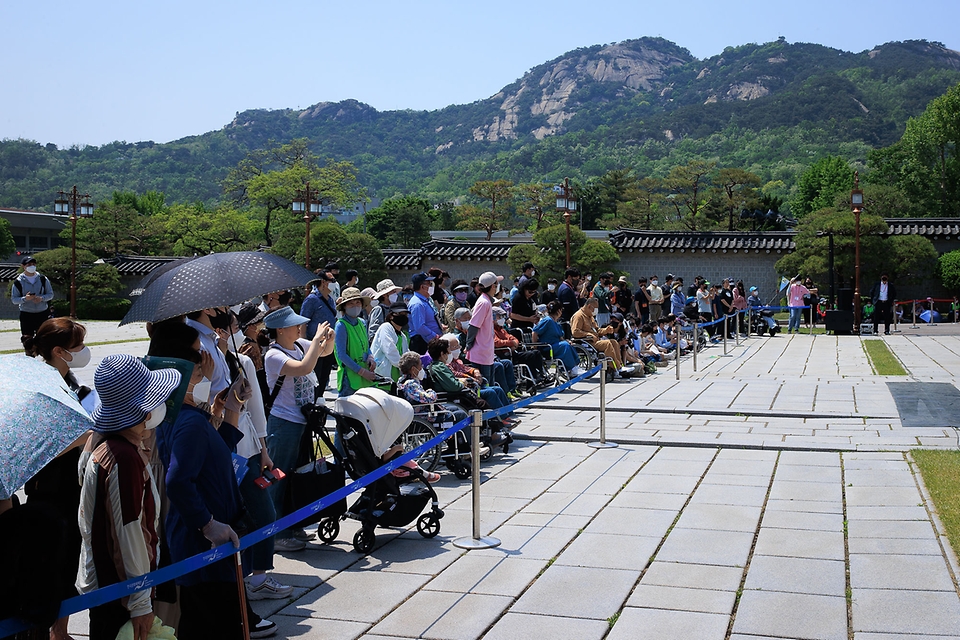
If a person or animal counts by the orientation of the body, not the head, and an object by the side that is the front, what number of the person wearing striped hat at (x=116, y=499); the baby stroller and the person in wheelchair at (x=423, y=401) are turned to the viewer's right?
3

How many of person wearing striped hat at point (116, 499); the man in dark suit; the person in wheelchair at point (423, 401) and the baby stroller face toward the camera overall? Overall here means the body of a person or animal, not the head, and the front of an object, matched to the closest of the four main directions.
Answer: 1

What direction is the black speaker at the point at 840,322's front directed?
toward the camera

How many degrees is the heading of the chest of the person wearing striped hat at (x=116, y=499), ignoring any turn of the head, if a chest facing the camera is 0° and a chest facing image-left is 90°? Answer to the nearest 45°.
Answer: approximately 270°

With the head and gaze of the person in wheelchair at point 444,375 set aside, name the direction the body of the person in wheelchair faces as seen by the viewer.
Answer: to the viewer's right

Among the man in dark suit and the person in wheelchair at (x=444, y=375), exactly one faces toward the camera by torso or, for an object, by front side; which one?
the man in dark suit

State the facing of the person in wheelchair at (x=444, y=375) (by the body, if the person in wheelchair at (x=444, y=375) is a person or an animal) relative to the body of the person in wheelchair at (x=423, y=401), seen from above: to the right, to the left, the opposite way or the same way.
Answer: the same way

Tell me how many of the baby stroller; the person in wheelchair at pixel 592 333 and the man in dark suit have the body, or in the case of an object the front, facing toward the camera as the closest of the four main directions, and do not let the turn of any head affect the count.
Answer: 1

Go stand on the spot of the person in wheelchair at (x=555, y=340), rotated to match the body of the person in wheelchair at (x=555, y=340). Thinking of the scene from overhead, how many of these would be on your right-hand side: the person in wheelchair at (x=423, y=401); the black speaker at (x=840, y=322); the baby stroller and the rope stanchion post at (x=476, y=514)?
3

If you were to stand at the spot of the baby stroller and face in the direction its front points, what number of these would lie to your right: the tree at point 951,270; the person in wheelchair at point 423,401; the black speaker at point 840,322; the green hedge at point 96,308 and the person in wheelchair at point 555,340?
0

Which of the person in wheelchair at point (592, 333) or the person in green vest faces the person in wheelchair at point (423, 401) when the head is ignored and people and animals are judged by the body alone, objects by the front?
the person in green vest

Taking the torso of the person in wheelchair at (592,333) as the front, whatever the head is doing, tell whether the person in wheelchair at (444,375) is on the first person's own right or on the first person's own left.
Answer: on the first person's own right

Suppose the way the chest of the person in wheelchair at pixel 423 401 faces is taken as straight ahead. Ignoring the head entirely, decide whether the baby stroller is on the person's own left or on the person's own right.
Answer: on the person's own right

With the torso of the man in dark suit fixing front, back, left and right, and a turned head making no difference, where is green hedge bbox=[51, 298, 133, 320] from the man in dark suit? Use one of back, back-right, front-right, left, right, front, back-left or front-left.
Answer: right

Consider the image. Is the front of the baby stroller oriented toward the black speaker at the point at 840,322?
no

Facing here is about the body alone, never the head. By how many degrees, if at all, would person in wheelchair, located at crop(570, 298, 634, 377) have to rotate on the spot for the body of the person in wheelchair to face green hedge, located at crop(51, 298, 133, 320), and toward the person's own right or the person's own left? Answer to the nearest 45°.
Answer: approximately 135° to the person's own left

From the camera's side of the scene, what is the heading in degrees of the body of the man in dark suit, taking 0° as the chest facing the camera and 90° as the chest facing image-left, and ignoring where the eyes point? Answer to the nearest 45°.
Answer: approximately 0°

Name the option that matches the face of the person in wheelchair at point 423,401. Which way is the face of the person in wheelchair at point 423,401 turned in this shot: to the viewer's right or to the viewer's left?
to the viewer's right

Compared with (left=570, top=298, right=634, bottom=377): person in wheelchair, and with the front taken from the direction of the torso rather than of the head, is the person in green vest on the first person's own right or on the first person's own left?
on the first person's own right

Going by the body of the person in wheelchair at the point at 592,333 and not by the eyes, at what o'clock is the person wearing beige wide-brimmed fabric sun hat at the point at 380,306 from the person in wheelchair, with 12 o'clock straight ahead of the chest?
The person wearing beige wide-brimmed fabric sun hat is roughly at 4 o'clock from the person in wheelchair.
